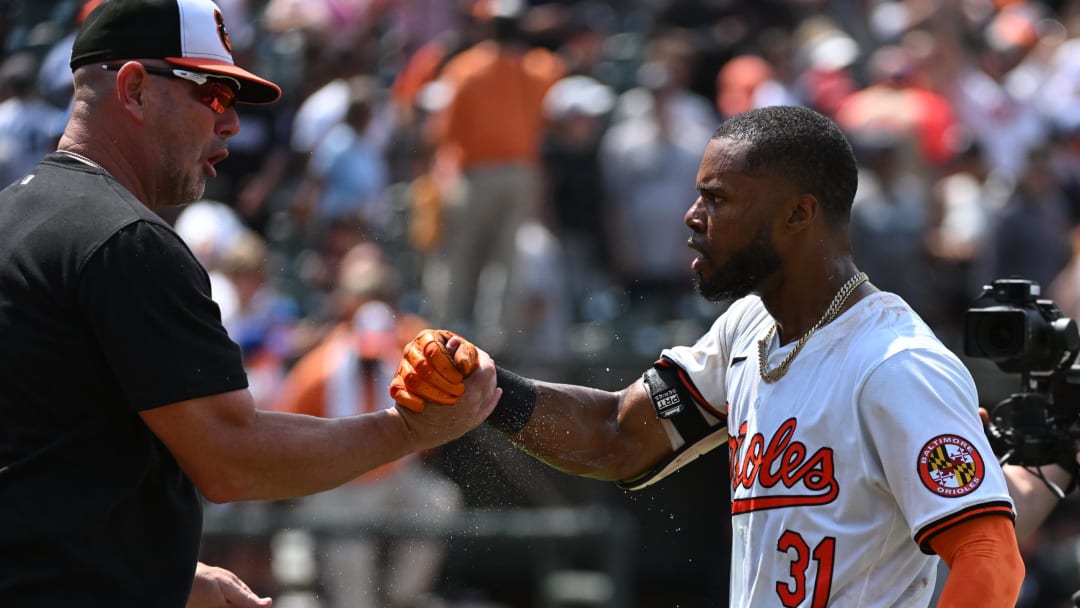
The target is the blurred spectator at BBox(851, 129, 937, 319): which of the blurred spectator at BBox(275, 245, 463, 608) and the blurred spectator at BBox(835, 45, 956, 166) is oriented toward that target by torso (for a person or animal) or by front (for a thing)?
the blurred spectator at BBox(835, 45, 956, 166)

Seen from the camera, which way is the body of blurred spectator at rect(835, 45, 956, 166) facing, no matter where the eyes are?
toward the camera

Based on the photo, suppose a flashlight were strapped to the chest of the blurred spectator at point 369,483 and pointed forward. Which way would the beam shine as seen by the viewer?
toward the camera

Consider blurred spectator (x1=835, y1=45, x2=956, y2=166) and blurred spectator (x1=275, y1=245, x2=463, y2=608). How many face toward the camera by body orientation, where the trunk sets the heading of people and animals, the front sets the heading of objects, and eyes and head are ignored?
2

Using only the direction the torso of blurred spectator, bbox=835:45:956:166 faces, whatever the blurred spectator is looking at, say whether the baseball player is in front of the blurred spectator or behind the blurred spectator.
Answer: in front

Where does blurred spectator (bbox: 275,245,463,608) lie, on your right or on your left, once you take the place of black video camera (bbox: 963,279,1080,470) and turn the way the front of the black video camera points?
on your right

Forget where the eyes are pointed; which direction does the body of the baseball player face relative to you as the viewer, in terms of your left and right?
facing the viewer and to the left of the viewer

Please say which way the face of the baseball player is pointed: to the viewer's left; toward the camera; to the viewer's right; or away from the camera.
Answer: to the viewer's left

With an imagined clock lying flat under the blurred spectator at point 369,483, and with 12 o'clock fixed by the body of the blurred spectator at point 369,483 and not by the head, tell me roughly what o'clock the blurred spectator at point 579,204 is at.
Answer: the blurred spectator at point 579,204 is roughly at 7 o'clock from the blurred spectator at point 369,483.

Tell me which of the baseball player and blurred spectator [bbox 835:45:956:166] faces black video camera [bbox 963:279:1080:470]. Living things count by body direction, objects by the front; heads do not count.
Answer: the blurred spectator

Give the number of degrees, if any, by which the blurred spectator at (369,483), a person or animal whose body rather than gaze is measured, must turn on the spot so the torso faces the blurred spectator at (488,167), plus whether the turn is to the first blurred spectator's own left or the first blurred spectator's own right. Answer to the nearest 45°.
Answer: approximately 180°
